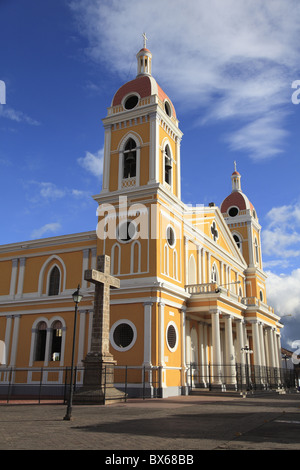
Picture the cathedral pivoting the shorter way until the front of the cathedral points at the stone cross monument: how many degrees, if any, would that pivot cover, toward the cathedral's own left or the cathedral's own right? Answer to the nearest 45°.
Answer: approximately 45° to the cathedral's own right

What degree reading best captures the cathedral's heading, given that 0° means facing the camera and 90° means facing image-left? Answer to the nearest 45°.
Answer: approximately 315°
